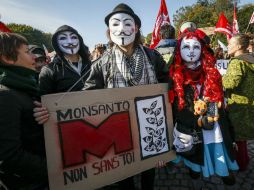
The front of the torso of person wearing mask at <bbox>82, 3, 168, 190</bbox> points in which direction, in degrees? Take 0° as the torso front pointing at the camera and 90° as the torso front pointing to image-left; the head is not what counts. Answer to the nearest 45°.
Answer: approximately 0°

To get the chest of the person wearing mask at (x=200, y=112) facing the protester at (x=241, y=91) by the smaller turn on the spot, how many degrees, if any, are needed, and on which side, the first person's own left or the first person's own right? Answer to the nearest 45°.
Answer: approximately 135° to the first person's own left

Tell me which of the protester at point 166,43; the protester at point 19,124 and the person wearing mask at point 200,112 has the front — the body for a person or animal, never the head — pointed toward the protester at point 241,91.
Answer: the protester at point 19,124

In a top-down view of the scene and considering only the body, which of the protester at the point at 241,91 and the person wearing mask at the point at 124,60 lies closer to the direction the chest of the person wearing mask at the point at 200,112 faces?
the person wearing mask

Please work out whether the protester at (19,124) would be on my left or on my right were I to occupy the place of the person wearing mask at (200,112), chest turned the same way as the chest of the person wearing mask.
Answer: on my right

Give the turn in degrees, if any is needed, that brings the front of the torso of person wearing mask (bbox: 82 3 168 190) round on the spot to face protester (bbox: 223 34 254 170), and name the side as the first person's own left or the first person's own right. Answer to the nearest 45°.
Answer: approximately 135° to the first person's own left

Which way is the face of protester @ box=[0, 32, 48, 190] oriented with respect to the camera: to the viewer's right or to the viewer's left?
to the viewer's right
